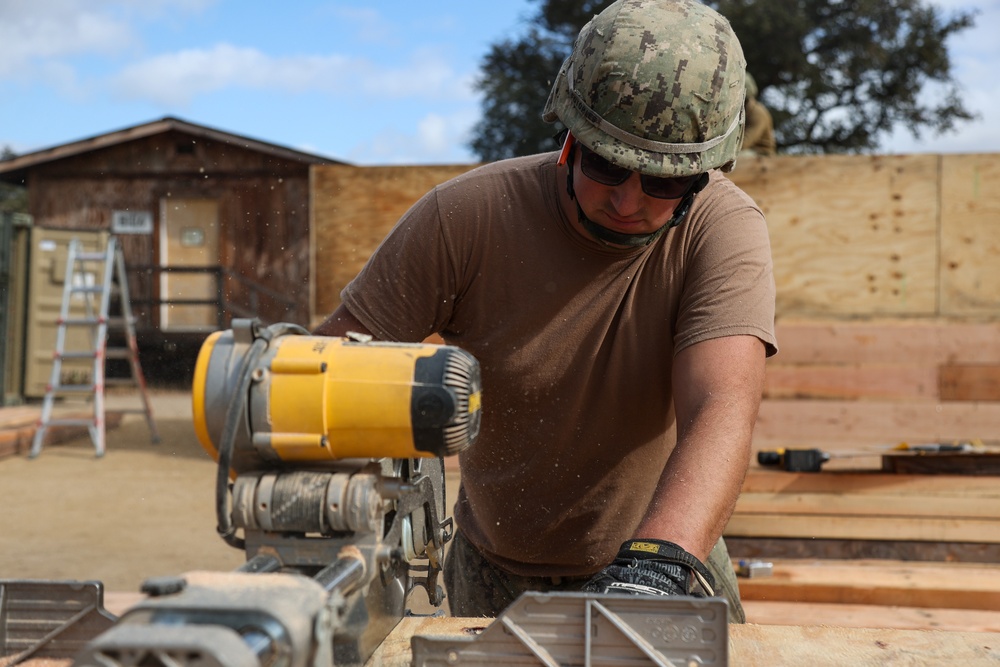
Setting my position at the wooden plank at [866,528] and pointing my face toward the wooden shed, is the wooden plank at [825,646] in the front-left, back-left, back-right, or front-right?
back-left

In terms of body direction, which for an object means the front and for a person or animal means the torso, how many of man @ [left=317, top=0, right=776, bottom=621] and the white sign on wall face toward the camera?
2

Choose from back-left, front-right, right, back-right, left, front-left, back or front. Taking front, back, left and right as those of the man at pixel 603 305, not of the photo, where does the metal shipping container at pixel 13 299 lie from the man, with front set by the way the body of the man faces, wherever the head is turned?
back-right

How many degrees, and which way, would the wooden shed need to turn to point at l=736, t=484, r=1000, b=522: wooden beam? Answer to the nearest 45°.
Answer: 0° — it already faces it
